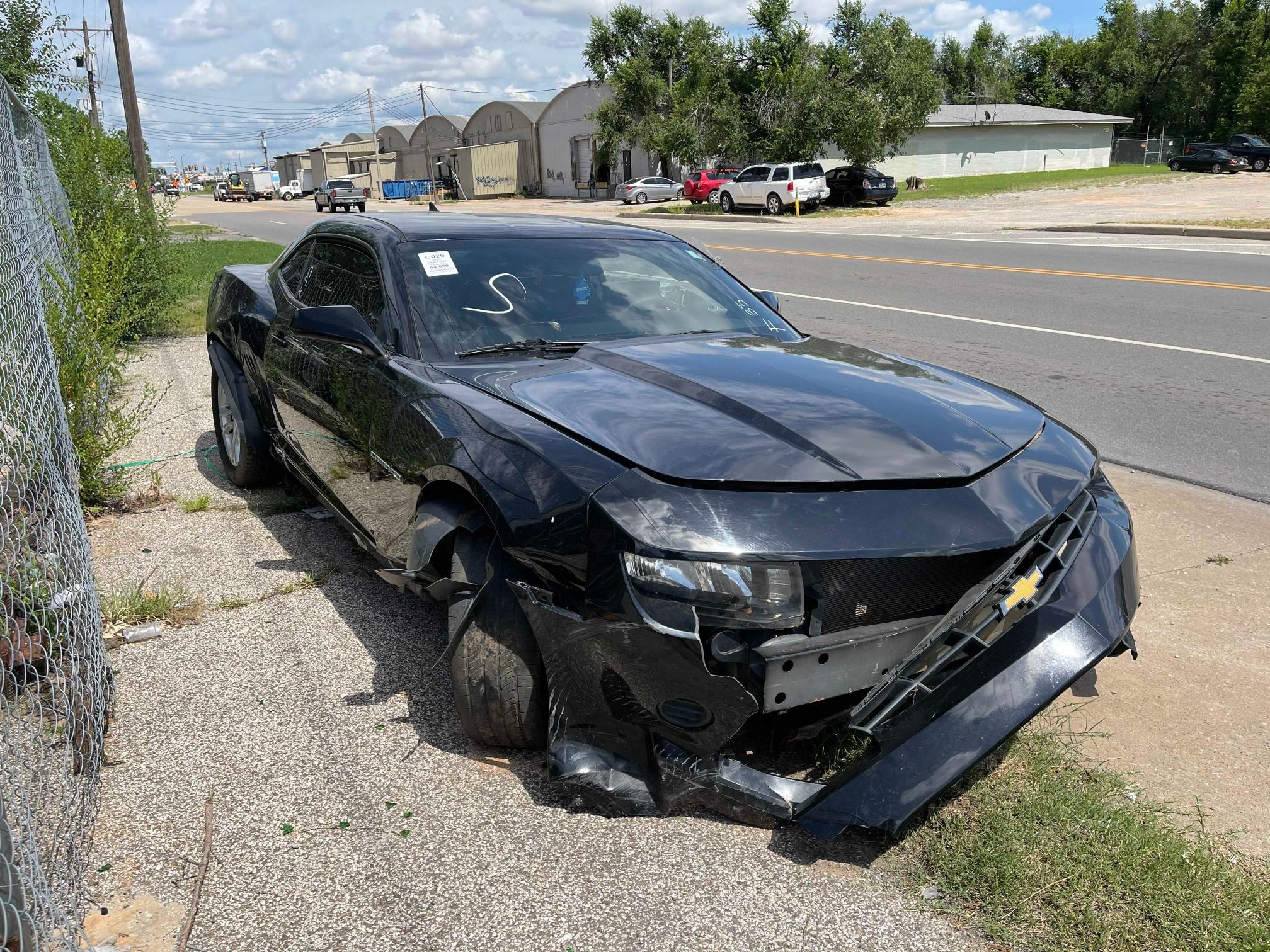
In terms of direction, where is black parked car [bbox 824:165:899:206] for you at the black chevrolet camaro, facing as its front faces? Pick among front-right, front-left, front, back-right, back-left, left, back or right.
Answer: back-left

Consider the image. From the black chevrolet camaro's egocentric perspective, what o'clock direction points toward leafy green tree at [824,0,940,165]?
The leafy green tree is roughly at 8 o'clock from the black chevrolet camaro.

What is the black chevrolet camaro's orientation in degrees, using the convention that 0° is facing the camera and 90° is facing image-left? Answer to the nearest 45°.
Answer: approximately 315°

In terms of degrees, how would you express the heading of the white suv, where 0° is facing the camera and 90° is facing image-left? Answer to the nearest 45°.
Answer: approximately 135°

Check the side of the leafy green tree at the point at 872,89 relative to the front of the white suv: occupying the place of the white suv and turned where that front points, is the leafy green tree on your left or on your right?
on your right

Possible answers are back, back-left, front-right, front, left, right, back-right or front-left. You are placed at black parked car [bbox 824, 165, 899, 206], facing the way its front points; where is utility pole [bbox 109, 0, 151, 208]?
left

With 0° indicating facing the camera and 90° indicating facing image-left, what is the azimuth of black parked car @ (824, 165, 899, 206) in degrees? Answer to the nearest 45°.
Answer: approximately 135°

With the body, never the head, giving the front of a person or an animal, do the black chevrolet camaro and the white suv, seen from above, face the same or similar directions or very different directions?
very different directions
